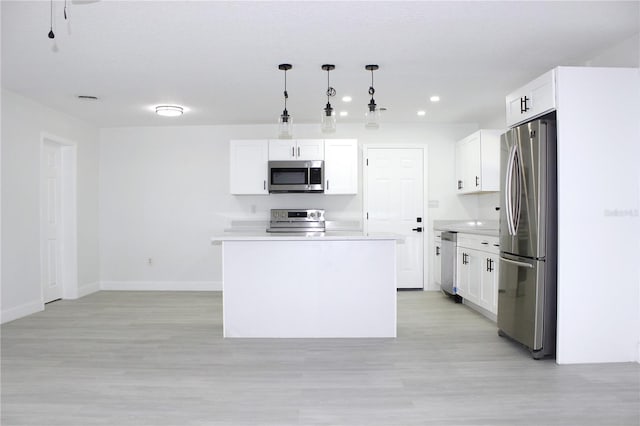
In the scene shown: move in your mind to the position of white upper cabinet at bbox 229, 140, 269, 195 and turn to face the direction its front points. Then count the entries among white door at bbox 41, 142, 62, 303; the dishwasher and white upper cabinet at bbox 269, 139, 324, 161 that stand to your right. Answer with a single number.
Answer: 1

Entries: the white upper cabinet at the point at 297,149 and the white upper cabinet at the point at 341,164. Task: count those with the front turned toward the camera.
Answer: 2

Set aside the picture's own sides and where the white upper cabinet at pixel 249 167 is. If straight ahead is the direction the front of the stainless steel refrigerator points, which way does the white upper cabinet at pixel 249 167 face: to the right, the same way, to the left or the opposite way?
to the left

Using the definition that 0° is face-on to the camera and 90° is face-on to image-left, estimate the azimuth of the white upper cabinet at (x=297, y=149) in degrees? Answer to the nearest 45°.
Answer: approximately 0°

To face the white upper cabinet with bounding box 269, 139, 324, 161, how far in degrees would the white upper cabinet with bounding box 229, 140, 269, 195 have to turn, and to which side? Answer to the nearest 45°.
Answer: approximately 90° to its left

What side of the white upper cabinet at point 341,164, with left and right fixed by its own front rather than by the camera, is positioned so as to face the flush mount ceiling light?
right

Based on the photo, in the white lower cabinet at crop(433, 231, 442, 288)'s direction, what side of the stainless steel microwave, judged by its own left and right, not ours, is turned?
left

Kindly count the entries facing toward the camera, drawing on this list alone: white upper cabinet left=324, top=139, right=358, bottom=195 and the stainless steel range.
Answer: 2

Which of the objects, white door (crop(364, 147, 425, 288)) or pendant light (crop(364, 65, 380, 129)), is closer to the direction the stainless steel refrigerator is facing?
the pendant light

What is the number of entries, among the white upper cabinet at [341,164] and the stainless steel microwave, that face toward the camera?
2
